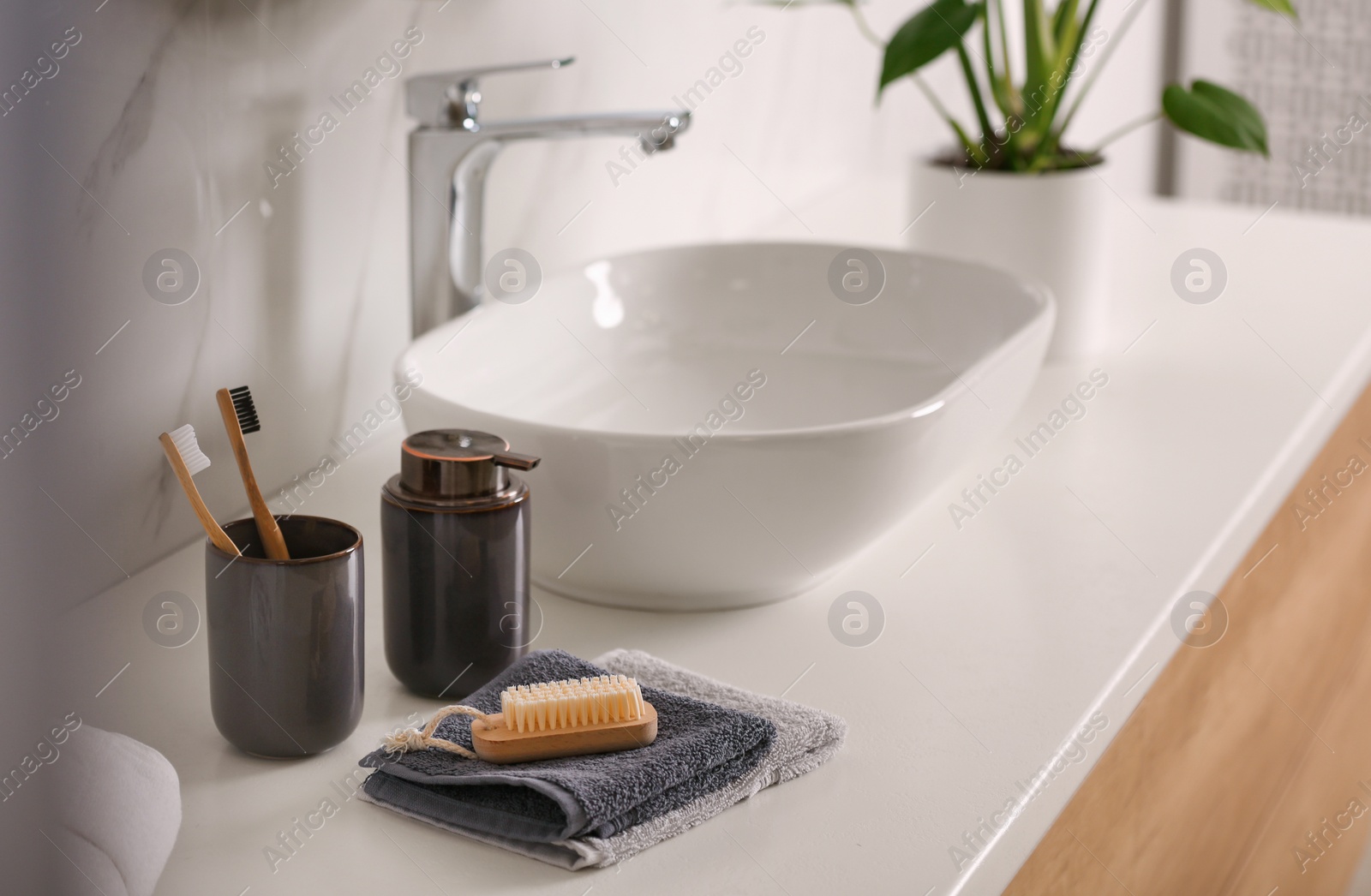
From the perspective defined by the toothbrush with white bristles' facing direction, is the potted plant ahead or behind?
ahead

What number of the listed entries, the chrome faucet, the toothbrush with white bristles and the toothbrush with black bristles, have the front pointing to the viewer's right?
3

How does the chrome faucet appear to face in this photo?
to the viewer's right

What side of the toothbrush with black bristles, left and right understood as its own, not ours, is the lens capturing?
right

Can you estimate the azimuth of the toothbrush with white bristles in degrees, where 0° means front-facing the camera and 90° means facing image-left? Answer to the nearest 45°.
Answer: approximately 270°
